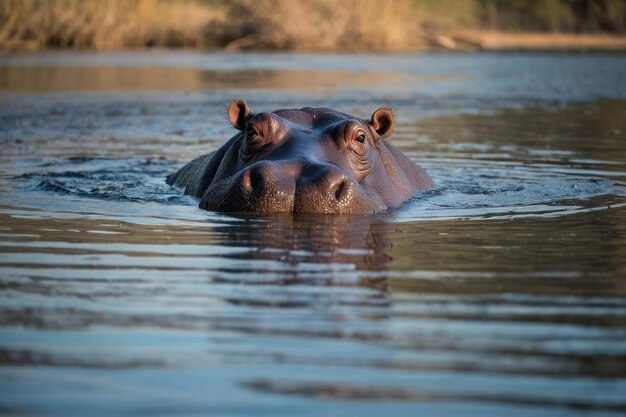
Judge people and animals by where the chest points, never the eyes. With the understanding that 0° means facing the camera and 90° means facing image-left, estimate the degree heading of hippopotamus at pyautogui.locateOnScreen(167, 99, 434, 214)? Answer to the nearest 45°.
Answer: approximately 0°
